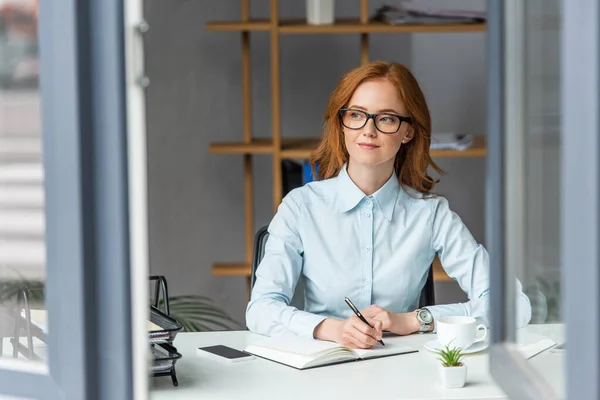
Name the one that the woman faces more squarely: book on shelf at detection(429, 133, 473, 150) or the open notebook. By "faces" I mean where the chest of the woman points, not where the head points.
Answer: the open notebook

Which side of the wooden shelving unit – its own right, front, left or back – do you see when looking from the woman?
front

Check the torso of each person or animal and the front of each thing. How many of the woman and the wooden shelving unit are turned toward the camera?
2

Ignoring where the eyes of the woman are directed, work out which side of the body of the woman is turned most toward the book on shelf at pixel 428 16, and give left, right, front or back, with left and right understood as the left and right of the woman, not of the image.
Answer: back

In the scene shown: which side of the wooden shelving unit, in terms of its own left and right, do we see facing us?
front

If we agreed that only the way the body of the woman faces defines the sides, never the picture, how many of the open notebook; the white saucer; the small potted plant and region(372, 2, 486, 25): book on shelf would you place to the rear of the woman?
1

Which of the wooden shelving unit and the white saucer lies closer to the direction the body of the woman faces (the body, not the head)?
the white saucer

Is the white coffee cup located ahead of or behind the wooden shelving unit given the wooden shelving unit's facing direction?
ahead

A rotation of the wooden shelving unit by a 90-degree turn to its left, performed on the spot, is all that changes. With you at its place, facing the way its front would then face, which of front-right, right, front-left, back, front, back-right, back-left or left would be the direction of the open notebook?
right

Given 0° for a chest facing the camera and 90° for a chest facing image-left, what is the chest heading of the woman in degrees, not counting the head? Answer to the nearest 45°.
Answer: approximately 0°

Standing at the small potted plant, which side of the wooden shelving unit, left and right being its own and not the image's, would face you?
front

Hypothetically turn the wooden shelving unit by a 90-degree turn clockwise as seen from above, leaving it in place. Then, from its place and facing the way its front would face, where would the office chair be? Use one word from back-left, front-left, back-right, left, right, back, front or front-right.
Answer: left

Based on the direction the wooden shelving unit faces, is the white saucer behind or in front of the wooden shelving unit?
in front

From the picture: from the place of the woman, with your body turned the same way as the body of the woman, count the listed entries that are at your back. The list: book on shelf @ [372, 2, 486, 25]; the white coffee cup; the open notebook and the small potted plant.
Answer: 1

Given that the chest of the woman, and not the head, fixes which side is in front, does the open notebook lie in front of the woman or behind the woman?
in front

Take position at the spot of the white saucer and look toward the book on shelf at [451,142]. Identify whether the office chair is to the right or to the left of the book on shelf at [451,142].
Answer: left

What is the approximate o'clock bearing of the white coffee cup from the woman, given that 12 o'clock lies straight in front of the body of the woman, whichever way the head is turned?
The white coffee cup is roughly at 11 o'clock from the woman.
